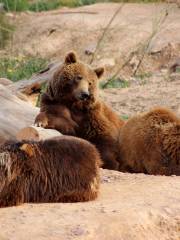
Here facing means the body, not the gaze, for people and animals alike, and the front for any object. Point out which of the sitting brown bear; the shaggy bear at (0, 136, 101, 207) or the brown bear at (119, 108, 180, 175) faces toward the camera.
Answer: the sitting brown bear

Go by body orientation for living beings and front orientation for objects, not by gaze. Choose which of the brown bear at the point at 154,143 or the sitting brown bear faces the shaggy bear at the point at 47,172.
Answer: the sitting brown bear

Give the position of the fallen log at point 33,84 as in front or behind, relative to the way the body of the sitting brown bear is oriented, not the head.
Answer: behind

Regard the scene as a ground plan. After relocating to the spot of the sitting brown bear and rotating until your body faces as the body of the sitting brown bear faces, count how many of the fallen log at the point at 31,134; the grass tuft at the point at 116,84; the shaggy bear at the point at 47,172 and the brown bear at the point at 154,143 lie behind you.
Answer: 1

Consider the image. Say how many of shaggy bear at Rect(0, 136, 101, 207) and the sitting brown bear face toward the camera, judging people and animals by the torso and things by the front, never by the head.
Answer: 1

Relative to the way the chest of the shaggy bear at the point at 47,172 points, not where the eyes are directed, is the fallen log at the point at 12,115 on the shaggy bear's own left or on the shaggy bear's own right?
on the shaggy bear's own right

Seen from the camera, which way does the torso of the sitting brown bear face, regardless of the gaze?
toward the camera

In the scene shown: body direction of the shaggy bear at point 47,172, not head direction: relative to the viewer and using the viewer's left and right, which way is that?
facing to the left of the viewer

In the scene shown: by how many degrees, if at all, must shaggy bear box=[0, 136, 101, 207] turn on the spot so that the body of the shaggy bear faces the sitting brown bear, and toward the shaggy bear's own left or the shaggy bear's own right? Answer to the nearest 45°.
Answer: approximately 90° to the shaggy bear's own right
